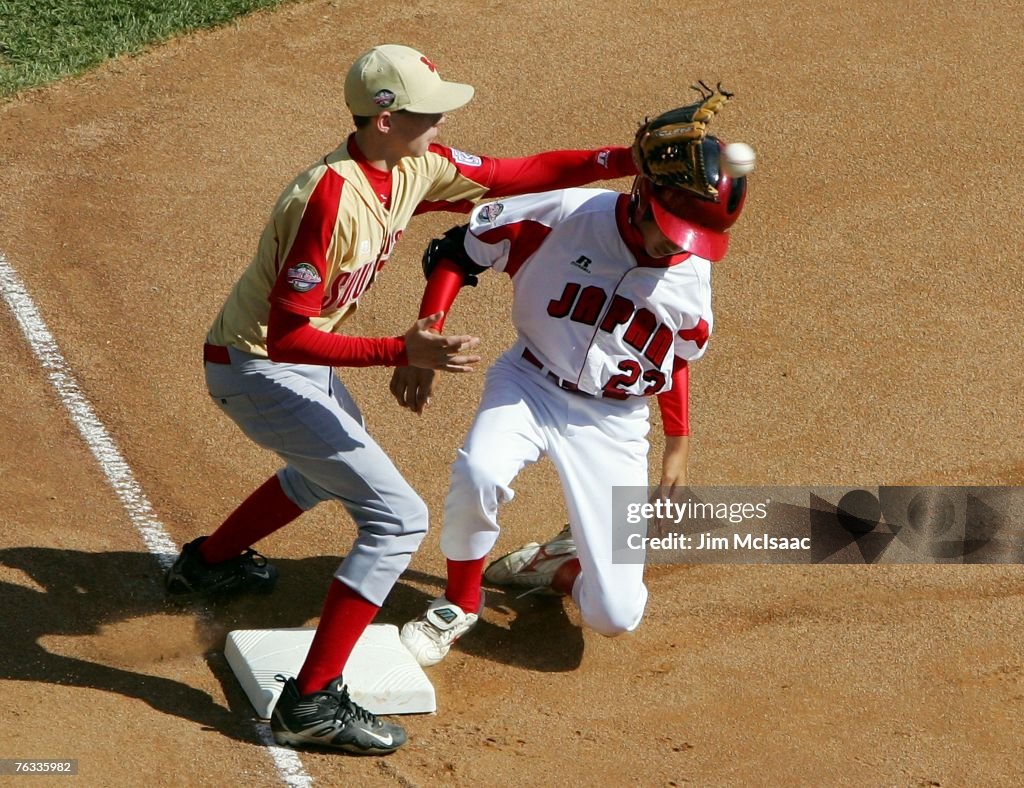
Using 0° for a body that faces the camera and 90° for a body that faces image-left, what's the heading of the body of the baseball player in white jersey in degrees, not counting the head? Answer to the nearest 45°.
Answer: approximately 0°

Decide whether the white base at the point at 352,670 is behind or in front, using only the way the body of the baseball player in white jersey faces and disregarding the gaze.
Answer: in front

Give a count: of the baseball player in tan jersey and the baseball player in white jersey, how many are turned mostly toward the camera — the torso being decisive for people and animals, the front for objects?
1

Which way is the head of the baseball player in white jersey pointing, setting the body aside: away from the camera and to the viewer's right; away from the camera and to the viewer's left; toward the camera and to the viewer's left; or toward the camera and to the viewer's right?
toward the camera and to the viewer's right

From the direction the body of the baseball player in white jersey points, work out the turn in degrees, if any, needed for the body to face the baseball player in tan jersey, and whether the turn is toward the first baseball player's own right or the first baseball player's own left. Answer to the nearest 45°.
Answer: approximately 45° to the first baseball player's own right

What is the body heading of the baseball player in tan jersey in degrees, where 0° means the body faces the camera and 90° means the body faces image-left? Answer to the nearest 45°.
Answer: approximately 270°

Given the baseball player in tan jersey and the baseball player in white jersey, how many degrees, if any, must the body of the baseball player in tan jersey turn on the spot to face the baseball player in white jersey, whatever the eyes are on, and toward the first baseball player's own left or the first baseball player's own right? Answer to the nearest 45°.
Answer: approximately 45° to the first baseball player's own left

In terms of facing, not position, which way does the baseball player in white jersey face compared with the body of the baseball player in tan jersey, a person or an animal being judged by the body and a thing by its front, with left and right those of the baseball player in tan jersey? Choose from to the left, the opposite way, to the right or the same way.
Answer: to the right

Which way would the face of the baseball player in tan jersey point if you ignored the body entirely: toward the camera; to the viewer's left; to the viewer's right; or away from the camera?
to the viewer's right
